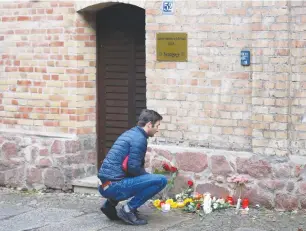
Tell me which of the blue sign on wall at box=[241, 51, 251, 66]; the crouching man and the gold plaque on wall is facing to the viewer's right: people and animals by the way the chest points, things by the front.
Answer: the crouching man

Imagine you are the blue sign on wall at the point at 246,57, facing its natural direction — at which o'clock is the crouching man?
The crouching man is roughly at 2 o'clock from the blue sign on wall.

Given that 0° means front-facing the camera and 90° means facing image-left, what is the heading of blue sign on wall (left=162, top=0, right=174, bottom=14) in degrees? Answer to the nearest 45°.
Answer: approximately 0°

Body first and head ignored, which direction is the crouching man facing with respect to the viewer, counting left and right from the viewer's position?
facing to the right of the viewer

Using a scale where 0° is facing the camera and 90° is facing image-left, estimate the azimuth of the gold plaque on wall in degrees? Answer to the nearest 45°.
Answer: approximately 0°

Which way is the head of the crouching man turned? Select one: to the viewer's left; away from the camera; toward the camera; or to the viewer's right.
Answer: to the viewer's right
